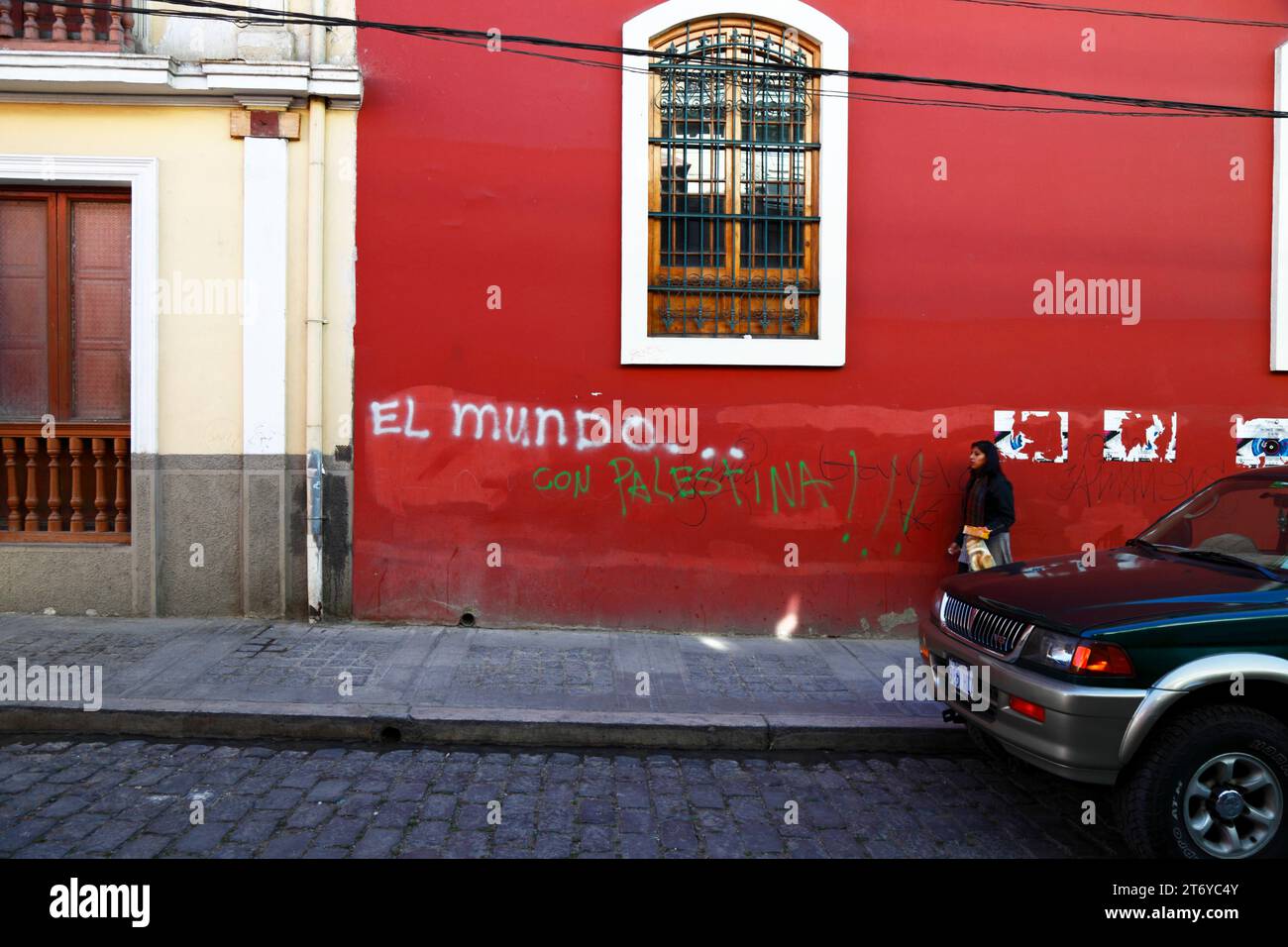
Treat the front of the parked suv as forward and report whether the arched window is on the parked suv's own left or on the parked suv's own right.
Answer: on the parked suv's own right

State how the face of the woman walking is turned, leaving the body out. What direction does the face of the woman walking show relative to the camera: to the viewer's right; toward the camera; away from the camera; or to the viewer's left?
to the viewer's left

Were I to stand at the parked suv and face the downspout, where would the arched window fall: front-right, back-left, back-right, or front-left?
front-right

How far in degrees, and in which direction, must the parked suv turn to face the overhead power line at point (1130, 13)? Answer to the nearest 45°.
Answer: approximately 135° to its right

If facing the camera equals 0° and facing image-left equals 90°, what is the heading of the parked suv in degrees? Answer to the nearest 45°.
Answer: approximately 45°
